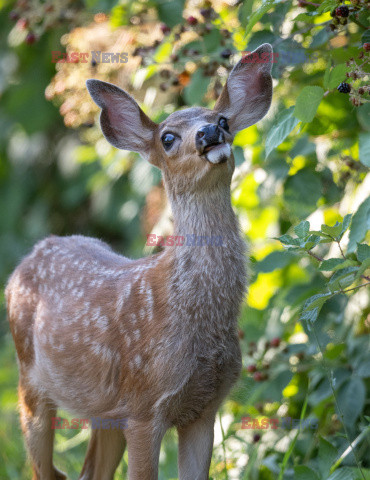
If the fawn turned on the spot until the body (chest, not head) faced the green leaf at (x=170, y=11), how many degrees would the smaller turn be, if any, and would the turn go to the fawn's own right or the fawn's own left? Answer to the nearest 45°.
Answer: approximately 90° to the fawn's own left

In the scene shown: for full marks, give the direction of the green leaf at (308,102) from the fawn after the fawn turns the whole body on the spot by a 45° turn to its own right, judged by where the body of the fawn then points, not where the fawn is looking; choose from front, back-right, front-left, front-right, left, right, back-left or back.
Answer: left

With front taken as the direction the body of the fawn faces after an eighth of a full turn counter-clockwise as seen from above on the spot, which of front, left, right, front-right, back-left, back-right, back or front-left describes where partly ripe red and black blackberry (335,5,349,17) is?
front

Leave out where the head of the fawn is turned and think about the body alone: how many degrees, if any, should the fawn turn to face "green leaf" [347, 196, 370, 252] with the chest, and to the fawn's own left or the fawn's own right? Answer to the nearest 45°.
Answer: approximately 45° to the fawn's own left

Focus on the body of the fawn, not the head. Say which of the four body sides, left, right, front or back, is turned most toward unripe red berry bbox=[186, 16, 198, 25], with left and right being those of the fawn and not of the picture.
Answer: left

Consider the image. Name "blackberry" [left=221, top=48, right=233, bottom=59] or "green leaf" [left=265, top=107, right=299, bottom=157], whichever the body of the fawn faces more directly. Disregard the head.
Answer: the green leaf

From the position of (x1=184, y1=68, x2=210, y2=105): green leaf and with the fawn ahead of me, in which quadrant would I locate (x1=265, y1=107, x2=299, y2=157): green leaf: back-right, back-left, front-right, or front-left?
front-left

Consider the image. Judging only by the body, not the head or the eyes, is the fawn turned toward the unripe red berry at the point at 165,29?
no

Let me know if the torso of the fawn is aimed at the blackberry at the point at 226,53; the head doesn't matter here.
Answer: no

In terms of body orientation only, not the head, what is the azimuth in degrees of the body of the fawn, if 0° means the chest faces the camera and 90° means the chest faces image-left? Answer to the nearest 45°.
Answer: approximately 315°
